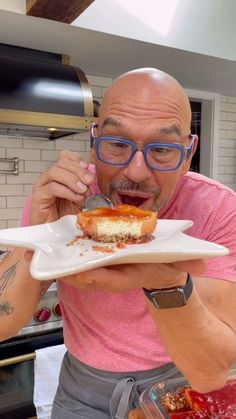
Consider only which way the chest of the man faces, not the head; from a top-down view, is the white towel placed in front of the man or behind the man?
behind

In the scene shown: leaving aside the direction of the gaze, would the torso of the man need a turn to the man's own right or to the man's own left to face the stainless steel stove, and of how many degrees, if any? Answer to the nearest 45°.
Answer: approximately 135° to the man's own right

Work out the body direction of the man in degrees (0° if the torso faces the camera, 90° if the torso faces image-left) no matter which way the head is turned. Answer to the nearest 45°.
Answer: approximately 0°
